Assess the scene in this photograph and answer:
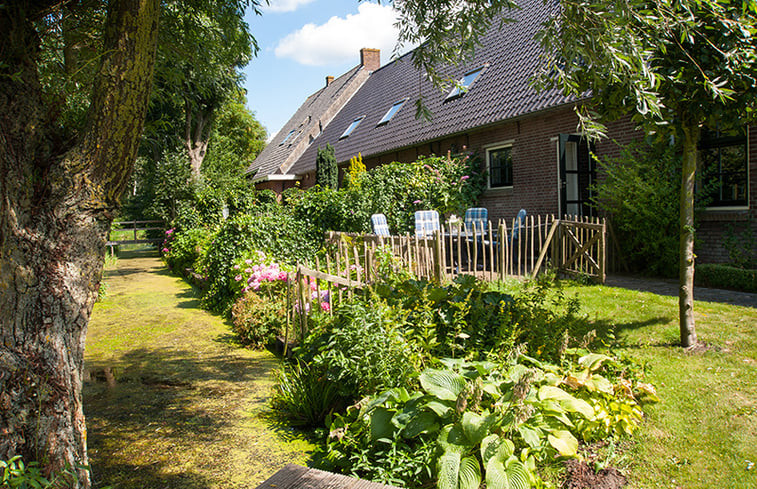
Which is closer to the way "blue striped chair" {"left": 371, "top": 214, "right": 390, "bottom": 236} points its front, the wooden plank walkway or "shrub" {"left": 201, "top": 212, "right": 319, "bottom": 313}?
the wooden plank walkway

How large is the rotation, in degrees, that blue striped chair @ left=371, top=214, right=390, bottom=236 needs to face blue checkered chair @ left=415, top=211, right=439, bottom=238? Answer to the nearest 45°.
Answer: approximately 90° to its left

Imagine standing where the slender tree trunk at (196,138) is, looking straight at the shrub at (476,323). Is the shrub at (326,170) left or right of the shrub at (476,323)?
left

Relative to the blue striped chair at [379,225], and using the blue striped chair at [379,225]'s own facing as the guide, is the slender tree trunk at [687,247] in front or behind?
in front

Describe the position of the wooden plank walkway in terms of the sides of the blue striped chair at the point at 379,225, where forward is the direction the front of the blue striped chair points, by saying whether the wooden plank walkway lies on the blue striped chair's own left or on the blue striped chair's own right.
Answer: on the blue striped chair's own right

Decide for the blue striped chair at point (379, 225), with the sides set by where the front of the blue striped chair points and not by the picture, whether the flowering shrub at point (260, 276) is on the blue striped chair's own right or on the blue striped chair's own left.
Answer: on the blue striped chair's own right

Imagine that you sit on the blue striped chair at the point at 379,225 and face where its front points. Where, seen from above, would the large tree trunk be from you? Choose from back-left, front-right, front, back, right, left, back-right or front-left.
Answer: front-right

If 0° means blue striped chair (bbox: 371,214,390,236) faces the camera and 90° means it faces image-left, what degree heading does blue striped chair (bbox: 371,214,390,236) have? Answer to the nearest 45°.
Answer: approximately 315°

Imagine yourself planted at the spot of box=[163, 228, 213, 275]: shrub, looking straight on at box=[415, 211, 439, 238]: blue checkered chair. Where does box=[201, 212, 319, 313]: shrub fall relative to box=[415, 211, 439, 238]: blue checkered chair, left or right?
right
